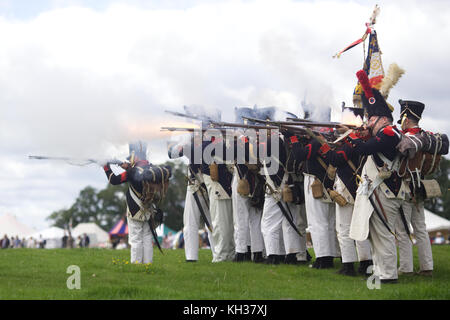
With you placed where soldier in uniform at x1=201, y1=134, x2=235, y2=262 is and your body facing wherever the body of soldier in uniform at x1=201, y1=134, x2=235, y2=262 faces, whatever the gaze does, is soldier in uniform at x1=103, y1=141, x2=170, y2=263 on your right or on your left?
on your left

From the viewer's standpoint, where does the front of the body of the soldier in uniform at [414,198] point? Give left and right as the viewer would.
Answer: facing to the left of the viewer

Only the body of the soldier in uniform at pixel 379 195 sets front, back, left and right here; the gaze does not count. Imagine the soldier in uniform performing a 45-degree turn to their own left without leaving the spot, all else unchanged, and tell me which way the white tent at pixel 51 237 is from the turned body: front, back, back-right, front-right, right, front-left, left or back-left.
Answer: right

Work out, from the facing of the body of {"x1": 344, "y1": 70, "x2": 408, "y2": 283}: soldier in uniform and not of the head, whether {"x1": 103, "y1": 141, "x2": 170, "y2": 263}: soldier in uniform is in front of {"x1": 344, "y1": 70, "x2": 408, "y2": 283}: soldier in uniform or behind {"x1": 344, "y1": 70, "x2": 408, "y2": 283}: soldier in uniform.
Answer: in front

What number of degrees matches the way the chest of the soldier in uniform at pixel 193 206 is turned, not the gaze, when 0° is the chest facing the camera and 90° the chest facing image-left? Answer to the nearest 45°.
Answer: approximately 90°

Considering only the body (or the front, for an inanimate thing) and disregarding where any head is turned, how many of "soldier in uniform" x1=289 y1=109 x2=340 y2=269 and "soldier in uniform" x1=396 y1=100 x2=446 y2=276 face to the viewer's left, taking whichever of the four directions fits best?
2

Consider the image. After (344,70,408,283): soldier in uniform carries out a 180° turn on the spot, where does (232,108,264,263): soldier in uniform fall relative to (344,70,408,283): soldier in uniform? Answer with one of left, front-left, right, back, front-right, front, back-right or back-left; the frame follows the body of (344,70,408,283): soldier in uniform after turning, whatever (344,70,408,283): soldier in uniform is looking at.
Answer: back-left

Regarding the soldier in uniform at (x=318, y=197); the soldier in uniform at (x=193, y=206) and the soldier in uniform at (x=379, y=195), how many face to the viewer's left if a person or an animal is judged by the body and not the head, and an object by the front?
3

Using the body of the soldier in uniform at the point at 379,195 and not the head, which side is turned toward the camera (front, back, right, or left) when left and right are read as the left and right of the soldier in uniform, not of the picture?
left

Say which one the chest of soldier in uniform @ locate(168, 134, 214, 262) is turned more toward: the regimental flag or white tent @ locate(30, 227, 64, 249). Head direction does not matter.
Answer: the white tent

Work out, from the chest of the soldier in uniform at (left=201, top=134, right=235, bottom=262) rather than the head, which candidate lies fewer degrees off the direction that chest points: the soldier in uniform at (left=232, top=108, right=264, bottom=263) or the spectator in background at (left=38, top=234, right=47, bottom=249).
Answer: the spectator in background

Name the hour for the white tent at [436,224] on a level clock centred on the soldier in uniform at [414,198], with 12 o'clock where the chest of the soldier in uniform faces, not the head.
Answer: The white tent is roughly at 3 o'clock from the soldier in uniform.

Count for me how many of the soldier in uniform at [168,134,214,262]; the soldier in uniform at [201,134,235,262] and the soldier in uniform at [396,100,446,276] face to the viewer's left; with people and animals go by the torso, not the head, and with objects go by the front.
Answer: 3

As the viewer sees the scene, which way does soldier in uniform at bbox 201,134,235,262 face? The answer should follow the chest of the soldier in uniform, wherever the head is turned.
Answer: to the viewer's left

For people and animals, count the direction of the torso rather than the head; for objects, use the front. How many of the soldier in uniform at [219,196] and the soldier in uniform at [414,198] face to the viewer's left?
2
